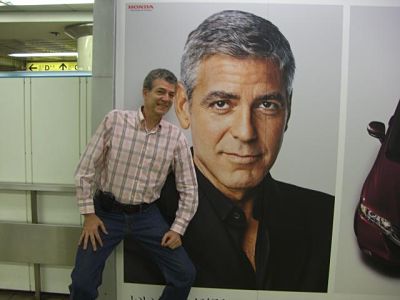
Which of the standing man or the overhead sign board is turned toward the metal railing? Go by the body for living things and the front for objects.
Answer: the overhead sign board

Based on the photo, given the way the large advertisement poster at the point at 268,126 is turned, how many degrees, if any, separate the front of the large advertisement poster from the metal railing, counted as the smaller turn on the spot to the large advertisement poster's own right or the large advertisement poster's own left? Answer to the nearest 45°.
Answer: approximately 90° to the large advertisement poster's own right

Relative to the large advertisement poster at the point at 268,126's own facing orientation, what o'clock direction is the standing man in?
The standing man is roughly at 2 o'clock from the large advertisement poster.

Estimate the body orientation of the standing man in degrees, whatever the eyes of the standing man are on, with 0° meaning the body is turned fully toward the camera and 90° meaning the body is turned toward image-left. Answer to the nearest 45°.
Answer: approximately 0°

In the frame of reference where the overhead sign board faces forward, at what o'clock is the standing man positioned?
The standing man is roughly at 12 o'clock from the overhead sign board.

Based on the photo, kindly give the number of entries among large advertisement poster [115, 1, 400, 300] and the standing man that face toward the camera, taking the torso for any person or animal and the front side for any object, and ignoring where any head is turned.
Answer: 2

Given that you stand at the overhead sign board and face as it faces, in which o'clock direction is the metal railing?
The metal railing is roughly at 12 o'clock from the overhead sign board.
